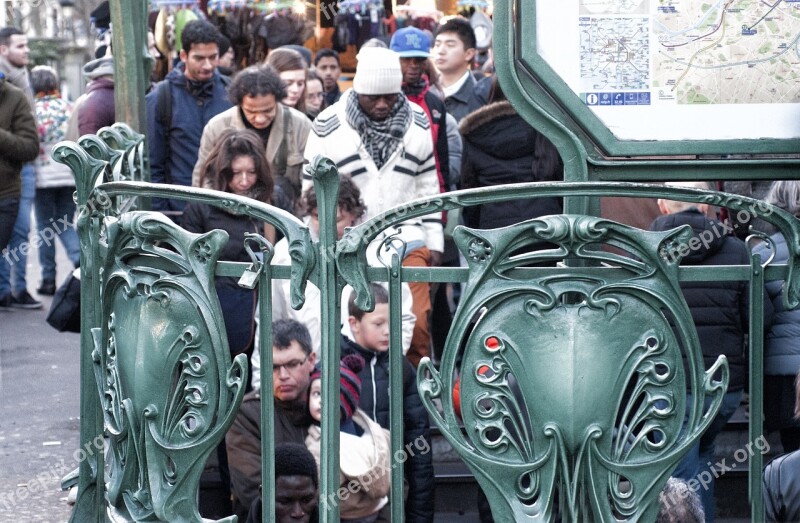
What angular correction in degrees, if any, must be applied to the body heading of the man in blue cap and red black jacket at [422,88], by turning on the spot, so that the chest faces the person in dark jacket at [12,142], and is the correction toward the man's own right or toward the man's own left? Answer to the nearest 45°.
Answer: approximately 90° to the man's own right

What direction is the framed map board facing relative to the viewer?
toward the camera

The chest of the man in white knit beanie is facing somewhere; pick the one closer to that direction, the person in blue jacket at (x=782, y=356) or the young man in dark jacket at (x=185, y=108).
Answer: the person in blue jacket

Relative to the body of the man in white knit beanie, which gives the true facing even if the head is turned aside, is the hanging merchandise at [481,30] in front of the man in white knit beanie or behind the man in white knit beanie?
behind

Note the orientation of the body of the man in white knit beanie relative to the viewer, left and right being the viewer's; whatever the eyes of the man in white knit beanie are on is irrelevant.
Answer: facing the viewer

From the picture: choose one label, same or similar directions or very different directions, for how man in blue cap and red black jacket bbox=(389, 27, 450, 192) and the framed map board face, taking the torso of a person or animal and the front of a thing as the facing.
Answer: same or similar directions
